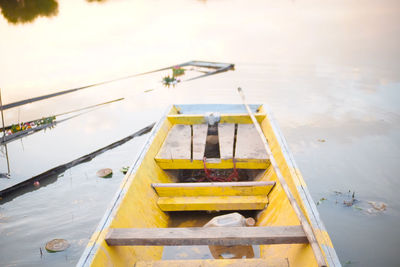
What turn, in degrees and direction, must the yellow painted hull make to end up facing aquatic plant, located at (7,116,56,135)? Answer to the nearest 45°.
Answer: approximately 45° to its left

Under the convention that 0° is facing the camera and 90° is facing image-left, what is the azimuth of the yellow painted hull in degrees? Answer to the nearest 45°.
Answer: approximately 180°

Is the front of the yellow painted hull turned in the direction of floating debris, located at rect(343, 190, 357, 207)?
no

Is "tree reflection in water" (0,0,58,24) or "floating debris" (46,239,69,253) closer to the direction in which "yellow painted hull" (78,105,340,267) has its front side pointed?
the tree reflection in water

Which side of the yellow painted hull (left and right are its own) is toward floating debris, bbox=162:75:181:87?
front

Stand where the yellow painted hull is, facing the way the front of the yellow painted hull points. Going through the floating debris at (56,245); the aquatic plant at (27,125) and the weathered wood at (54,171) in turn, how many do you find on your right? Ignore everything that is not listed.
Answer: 0

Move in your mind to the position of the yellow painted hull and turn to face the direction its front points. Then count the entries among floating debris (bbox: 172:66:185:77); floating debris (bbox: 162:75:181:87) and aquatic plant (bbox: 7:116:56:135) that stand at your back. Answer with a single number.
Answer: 0

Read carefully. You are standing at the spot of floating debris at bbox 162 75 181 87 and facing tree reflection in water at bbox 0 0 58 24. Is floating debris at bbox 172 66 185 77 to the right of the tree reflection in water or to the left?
right

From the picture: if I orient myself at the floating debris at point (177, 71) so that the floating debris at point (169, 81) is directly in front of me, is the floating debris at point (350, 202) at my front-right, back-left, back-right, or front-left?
front-left

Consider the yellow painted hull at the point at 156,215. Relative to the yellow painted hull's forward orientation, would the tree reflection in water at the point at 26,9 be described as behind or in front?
in front

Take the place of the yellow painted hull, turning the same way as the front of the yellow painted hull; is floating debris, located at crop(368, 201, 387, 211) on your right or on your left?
on your right

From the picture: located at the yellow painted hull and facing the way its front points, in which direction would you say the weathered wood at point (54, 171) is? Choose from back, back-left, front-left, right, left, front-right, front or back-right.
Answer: front-left
